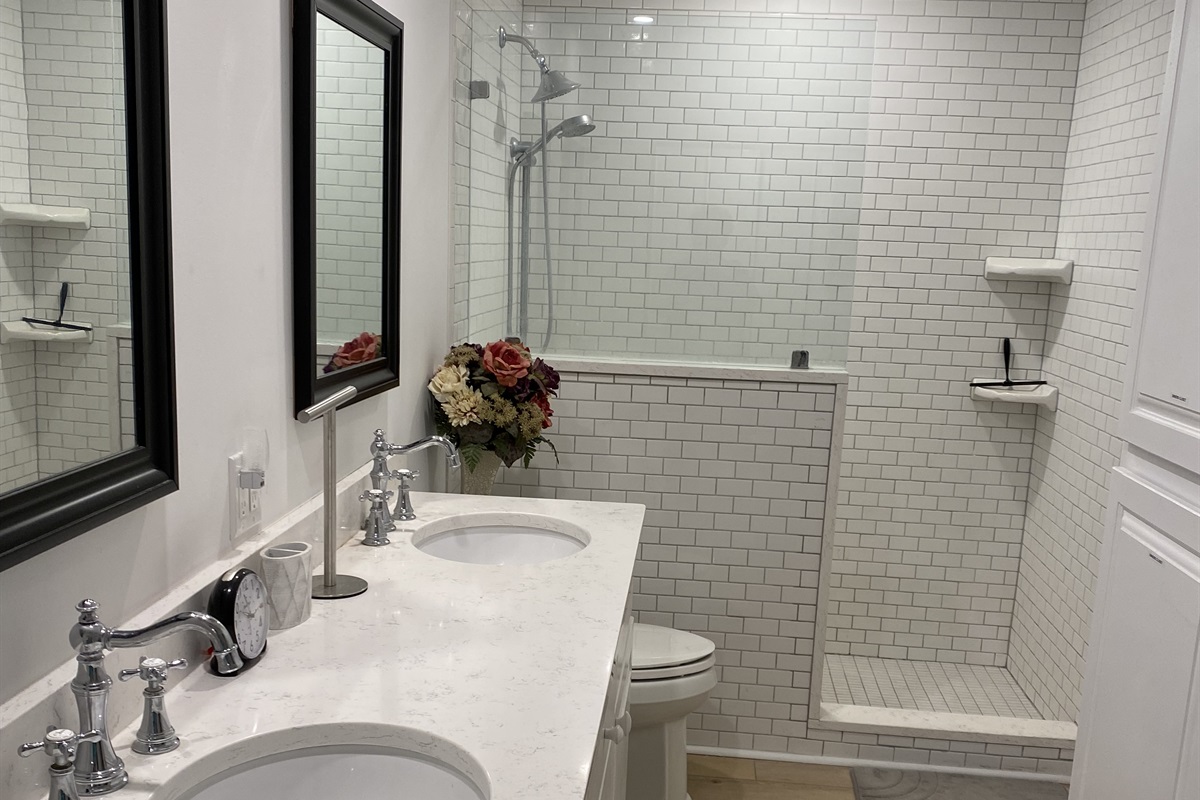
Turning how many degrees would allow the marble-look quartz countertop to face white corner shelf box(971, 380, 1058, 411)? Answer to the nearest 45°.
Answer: approximately 45° to its left

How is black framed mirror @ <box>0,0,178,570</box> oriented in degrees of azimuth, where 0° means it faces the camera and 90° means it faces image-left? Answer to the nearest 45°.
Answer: approximately 315°

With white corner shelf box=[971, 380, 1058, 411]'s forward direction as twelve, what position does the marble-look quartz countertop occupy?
The marble-look quartz countertop is roughly at 11 o'clock from the white corner shelf.

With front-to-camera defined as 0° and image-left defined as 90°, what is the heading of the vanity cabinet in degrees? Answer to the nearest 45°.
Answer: approximately 270°

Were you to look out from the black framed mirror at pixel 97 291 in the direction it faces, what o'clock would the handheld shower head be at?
The handheld shower head is roughly at 9 o'clock from the black framed mirror.

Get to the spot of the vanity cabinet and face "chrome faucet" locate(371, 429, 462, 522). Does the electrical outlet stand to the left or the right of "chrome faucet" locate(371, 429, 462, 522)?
left

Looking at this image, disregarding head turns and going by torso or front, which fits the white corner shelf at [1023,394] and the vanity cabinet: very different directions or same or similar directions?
very different directions

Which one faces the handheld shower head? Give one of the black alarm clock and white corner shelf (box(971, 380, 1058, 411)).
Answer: the white corner shelf

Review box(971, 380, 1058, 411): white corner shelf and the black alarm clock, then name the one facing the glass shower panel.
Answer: the white corner shelf

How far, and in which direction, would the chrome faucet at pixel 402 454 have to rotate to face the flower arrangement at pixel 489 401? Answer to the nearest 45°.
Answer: approximately 45° to its left

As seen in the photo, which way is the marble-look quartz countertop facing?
to the viewer's right

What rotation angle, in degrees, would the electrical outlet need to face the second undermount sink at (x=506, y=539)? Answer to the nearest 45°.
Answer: approximately 90° to its left

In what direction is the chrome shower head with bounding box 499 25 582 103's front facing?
to the viewer's right

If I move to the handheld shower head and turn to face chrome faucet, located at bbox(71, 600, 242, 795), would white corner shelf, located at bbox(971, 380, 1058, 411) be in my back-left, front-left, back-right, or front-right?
back-left

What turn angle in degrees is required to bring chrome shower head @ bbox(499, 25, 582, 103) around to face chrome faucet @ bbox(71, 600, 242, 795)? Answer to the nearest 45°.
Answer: approximately 90° to its right
